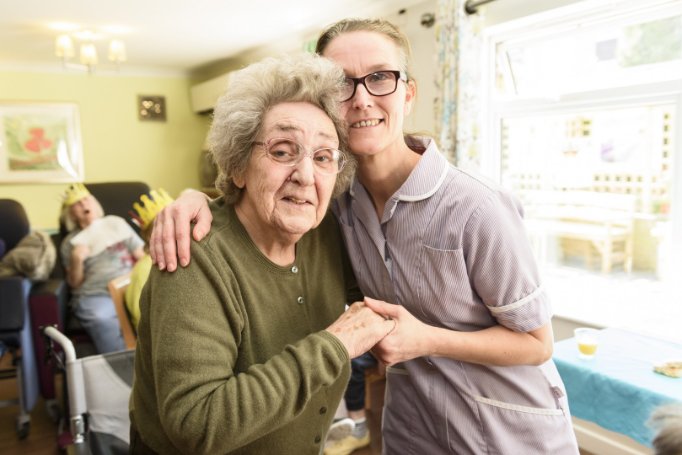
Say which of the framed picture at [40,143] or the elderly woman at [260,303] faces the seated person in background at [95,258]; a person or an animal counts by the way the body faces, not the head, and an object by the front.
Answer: the framed picture

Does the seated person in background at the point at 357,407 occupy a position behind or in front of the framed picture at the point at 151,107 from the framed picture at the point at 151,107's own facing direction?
in front

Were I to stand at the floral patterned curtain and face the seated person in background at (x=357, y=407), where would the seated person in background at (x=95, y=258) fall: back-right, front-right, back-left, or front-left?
front-right

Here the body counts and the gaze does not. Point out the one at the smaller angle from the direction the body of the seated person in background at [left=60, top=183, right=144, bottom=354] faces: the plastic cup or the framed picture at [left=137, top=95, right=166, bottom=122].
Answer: the plastic cup

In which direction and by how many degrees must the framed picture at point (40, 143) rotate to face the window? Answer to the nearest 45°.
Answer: approximately 45° to its left

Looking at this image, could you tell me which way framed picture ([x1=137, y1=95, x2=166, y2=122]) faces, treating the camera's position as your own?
facing the viewer

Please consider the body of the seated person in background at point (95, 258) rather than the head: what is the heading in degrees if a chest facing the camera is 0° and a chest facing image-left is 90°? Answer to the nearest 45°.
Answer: approximately 315°

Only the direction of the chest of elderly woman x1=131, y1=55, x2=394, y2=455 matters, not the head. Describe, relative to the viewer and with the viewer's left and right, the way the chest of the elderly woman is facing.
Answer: facing the viewer and to the right of the viewer

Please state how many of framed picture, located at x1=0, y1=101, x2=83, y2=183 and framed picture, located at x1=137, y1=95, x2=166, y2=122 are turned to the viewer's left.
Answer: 0

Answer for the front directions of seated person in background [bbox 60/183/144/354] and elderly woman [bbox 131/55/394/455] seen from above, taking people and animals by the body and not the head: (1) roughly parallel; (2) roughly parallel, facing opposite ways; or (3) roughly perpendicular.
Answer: roughly parallel

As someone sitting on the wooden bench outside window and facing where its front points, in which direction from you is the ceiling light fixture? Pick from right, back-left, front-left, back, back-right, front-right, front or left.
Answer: front-right

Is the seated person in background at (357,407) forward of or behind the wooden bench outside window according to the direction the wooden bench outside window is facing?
forward

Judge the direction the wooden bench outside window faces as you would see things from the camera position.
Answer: facing the viewer and to the left of the viewer
